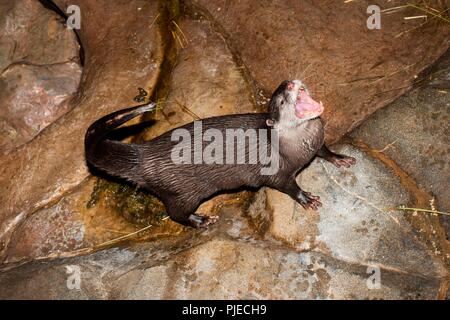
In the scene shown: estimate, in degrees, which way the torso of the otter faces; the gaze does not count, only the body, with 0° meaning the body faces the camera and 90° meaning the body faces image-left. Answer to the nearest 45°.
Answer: approximately 270°
